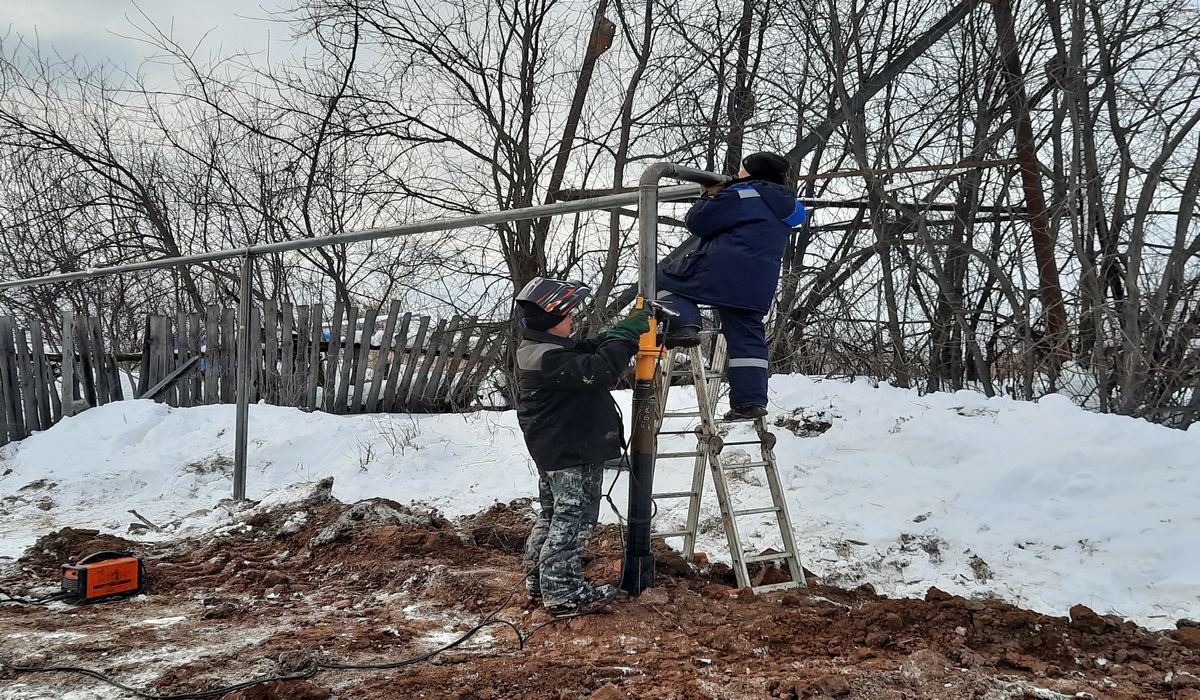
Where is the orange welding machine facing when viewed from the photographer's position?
facing the viewer and to the left of the viewer

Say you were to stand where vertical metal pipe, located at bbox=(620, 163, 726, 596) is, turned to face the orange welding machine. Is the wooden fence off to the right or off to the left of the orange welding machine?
right

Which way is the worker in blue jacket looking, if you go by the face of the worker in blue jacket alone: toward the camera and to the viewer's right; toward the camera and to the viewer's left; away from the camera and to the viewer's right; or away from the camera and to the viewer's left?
away from the camera and to the viewer's left

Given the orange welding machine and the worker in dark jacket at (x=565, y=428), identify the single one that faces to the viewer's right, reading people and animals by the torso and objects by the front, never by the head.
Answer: the worker in dark jacket

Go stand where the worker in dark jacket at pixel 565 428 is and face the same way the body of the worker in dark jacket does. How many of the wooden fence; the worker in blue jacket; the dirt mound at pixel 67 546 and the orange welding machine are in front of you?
1

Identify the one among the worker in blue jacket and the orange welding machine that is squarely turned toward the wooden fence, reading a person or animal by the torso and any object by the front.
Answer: the worker in blue jacket

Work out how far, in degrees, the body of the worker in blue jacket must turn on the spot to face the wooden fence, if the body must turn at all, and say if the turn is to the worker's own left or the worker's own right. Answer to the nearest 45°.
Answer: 0° — they already face it

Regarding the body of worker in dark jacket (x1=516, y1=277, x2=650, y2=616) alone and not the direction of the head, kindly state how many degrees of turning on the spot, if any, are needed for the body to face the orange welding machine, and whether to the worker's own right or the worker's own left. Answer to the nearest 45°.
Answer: approximately 180°

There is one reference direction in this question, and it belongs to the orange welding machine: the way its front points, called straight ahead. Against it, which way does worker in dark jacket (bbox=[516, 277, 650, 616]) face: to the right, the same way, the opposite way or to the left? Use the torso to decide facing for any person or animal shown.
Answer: to the left

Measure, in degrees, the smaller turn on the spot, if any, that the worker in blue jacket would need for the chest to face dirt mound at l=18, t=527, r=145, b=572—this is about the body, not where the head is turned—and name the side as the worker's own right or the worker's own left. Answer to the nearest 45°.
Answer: approximately 45° to the worker's own left

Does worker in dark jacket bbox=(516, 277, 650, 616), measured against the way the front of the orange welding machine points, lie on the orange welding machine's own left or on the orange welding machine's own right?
on the orange welding machine's own left

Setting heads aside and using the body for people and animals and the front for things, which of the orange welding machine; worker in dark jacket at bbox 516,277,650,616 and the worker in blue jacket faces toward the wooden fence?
the worker in blue jacket

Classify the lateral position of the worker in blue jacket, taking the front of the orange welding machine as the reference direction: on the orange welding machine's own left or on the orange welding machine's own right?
on the orange welding machine's own left

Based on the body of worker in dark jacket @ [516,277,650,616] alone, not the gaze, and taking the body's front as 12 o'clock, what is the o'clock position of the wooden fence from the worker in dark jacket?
The wooden fence is roughly at 8 o'clock from the worker in dark jacket.

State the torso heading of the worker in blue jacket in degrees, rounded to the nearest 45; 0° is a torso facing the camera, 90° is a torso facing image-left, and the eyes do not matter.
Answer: approximately 135°
